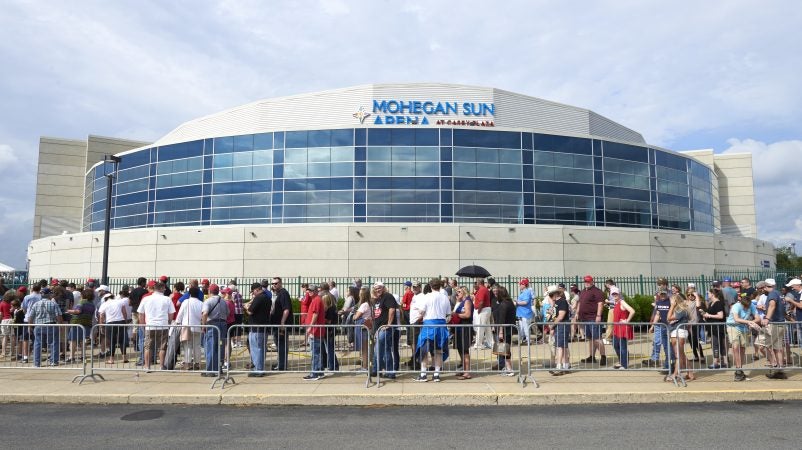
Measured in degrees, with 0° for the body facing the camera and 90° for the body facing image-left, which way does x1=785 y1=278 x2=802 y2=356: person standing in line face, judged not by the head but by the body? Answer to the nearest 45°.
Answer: approximately 90°

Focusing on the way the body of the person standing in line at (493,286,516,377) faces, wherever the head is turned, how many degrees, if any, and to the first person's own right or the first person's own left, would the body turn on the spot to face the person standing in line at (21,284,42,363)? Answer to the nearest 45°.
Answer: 0° — they already face them

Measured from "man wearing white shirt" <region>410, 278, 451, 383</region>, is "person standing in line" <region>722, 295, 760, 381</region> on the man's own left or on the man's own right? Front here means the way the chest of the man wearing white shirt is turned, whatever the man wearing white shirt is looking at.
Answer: on the man's own right

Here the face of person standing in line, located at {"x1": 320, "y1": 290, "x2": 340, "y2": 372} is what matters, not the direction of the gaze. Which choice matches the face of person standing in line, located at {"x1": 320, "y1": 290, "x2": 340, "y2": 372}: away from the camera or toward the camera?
away from the camera

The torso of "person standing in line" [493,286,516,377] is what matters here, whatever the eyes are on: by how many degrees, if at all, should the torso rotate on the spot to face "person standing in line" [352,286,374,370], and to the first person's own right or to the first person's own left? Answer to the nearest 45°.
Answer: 0° — they already face them

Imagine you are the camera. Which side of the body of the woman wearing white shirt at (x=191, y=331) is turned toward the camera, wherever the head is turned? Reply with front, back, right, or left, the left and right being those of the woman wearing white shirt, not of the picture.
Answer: back

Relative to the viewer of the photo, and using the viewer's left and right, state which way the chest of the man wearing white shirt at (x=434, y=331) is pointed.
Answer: facing away from the viewer

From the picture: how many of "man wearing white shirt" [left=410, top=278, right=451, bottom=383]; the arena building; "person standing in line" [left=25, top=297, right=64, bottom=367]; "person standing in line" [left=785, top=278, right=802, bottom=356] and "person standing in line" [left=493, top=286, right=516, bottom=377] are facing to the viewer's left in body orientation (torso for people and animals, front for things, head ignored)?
2
